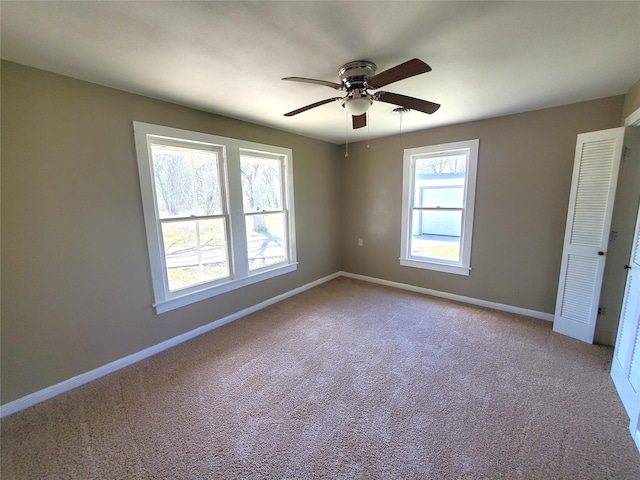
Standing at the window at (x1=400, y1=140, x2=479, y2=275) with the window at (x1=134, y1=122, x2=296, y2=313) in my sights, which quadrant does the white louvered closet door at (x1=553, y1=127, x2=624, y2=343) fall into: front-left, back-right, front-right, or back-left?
back-left

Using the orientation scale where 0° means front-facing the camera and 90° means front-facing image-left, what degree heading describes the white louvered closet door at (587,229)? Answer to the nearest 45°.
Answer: approximately 45°

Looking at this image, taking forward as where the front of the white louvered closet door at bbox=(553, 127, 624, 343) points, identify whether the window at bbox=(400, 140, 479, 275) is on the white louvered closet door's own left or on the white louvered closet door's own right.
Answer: on the white louvered closet door's own right

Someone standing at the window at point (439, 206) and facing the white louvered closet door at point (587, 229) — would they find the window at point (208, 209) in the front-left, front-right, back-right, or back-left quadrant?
back-right

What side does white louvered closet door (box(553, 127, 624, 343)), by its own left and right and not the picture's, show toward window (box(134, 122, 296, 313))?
front
